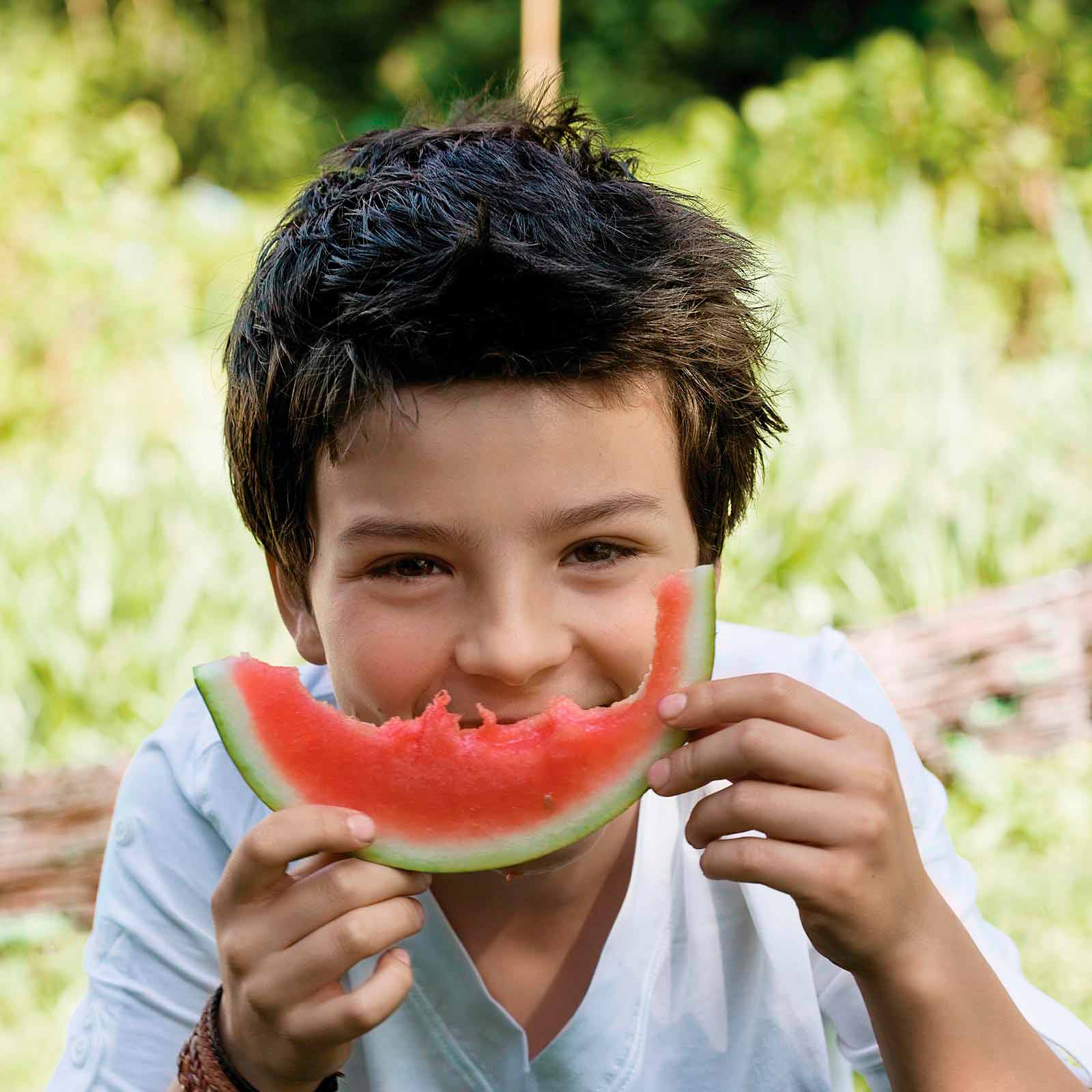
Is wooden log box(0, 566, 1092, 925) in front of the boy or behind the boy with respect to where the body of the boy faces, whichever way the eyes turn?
behind

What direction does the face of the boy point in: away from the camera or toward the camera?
toward the camera

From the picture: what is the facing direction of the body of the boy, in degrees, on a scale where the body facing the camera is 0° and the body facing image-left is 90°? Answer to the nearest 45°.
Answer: approximately 0°
